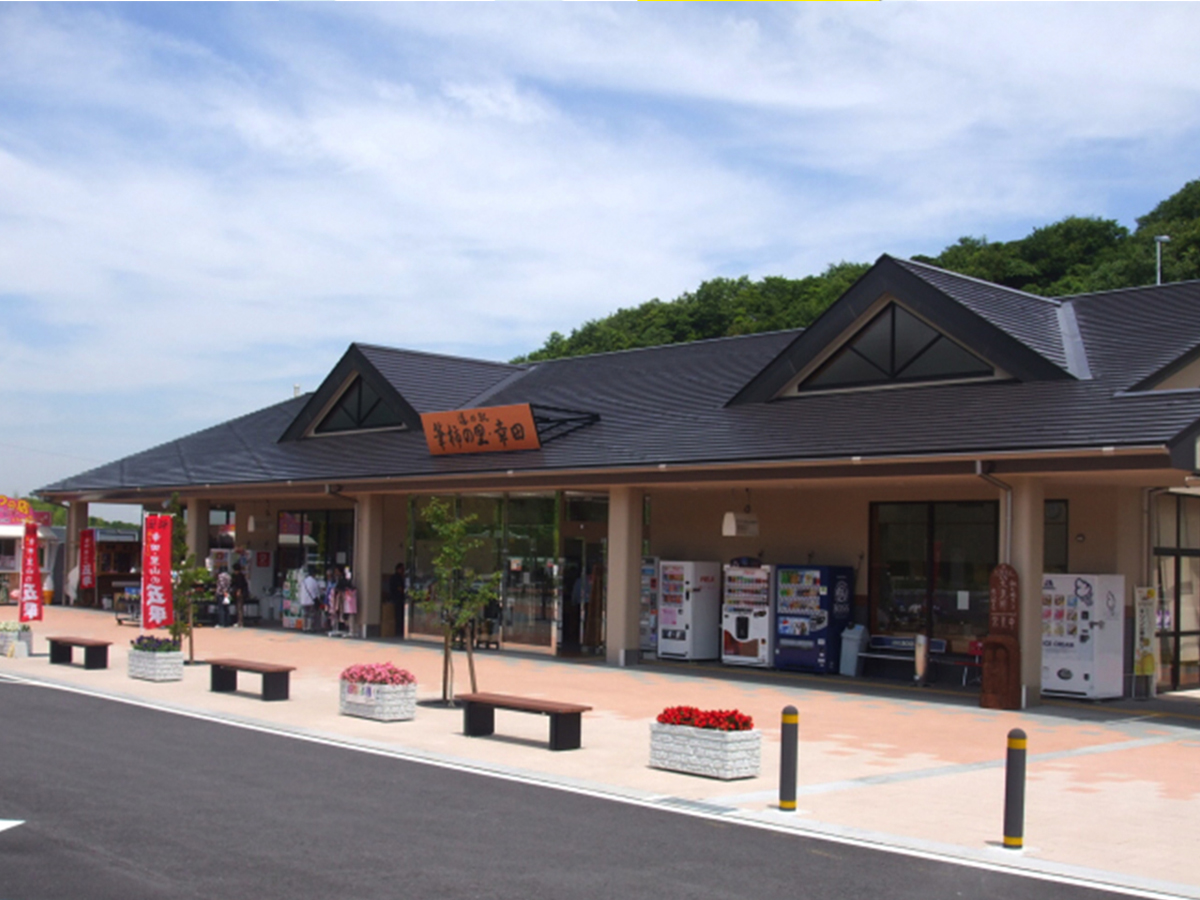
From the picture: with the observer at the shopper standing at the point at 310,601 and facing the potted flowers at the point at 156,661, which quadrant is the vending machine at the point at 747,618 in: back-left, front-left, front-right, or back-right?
front-left

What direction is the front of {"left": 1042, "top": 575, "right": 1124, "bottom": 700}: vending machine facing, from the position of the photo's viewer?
facing the viewer and to the left of the viewer

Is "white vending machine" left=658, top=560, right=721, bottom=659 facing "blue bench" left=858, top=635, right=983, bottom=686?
no

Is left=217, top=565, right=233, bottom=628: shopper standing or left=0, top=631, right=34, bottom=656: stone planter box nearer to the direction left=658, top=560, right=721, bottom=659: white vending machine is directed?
the stone planter box

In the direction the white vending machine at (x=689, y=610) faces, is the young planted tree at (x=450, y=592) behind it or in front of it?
in front

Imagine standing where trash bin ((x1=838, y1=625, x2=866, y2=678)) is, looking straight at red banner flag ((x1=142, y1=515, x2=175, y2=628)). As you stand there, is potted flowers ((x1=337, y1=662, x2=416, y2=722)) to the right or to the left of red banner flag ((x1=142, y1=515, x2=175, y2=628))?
left

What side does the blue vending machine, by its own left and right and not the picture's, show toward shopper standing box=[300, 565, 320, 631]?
right

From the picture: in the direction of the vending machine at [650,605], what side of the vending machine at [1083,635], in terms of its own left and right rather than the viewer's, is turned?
right

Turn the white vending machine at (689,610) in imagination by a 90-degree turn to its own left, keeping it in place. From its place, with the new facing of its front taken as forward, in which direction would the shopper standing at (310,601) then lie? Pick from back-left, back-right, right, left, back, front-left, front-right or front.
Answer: back

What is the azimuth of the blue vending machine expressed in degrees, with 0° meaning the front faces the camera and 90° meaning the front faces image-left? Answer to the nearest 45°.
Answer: approximately 45°

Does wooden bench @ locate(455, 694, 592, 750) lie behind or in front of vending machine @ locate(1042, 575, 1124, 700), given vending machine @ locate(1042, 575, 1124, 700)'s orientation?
in front

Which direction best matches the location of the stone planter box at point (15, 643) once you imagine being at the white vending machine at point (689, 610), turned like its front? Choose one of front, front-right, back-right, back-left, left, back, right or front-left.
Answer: front-right

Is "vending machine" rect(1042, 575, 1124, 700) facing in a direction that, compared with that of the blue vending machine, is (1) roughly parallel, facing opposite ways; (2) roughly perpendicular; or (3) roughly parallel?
roughly parallel

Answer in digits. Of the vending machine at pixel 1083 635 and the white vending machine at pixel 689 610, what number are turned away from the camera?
0

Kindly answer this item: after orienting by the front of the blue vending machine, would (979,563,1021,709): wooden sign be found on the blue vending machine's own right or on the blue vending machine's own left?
on the blue vending machine's own left

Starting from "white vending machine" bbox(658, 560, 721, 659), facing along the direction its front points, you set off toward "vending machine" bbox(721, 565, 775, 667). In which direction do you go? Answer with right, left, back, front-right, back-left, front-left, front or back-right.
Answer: left
